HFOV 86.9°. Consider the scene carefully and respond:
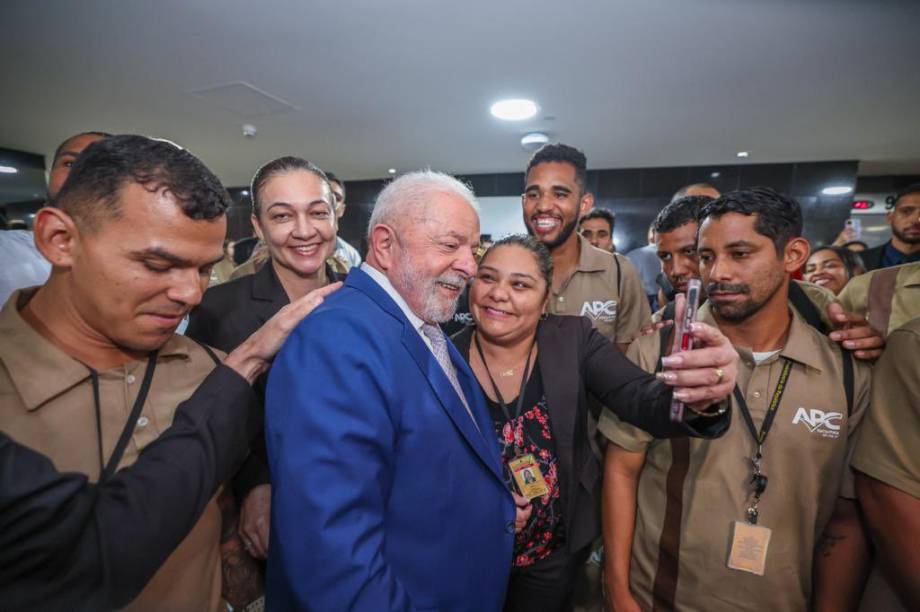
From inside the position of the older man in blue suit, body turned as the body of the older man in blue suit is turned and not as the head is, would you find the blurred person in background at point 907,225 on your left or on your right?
on your left

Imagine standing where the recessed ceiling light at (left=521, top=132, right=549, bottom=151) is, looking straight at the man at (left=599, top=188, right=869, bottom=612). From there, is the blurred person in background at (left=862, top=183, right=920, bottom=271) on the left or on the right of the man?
left

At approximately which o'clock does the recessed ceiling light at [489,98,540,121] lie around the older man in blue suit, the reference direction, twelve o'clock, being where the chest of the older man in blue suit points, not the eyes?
The recessed ceiling light is roughly at 8 o'clock from the older man in blue suit.

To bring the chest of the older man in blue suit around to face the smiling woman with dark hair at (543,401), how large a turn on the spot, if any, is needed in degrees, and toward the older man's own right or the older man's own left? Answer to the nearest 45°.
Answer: approximately 90° to the older man's own left

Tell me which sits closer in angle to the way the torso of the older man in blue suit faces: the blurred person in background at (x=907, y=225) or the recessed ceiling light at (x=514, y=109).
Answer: the blurred person in background

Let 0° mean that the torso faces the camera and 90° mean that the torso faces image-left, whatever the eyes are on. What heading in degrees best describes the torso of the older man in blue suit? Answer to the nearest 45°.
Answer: approximately 315°
